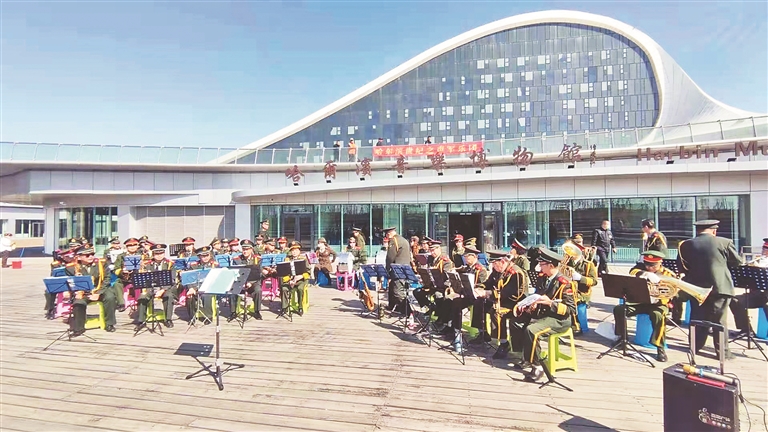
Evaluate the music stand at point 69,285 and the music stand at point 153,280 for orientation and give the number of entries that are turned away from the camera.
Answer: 2

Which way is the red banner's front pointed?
toward the camera

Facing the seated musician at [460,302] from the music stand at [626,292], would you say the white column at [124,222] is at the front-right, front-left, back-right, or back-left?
front-right

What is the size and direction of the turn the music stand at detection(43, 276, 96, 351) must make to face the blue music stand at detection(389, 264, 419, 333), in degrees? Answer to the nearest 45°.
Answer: approximately 135° to its right

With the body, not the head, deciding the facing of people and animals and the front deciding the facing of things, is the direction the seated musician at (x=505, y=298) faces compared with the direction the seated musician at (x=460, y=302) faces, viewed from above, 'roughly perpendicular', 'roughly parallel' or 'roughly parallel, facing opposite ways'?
roughly parallel

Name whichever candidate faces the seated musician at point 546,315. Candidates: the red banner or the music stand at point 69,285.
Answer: the red banner

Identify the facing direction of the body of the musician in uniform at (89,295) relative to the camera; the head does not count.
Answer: toward the camera

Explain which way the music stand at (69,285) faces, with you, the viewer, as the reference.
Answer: facing away from the viewer

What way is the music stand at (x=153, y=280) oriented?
away from the camera

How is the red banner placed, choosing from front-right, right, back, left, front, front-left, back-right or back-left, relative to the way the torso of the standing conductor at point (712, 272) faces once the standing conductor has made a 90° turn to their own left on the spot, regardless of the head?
front-right
